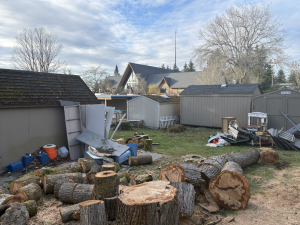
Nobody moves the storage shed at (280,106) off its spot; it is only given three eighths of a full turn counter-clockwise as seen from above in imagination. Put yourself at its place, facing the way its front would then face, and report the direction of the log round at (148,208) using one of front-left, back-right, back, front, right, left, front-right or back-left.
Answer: back-right

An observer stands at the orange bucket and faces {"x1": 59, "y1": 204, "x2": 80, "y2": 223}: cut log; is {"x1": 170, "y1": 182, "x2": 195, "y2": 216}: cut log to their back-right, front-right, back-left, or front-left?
front-left

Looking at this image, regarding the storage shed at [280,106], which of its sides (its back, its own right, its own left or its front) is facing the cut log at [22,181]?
front

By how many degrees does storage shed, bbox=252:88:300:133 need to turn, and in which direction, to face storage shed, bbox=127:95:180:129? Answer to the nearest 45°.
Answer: approximately 90° to its right

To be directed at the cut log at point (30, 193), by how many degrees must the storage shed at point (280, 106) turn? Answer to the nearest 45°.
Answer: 0° — it already faces it

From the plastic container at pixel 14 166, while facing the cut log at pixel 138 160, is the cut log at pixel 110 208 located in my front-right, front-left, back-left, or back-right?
front-right

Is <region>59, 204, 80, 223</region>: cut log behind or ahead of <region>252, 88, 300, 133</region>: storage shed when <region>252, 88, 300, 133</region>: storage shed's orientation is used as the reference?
ahead

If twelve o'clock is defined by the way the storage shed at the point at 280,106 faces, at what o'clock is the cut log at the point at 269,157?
The cut log is roughly at 12 o'clock from the storage shed.

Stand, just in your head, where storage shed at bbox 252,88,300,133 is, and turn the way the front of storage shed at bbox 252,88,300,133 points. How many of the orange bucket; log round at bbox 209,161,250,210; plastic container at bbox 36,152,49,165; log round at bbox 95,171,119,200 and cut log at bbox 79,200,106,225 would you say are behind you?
0

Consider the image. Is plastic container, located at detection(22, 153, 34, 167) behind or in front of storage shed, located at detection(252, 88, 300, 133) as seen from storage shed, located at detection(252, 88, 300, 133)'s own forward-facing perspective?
in front

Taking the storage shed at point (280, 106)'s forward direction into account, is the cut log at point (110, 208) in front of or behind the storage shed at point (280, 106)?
in front

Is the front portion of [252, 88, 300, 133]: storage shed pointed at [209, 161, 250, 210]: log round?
yes

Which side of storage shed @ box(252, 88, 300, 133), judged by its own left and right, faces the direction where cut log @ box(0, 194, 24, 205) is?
front

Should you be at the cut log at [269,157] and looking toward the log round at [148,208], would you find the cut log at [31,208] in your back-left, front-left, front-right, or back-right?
front-right

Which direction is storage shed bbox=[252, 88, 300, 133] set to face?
toward the camera
